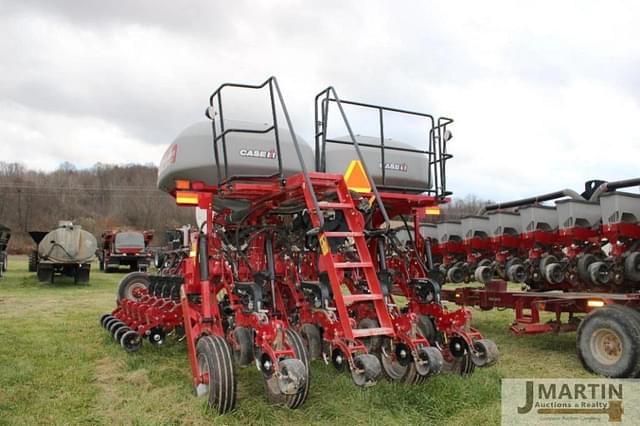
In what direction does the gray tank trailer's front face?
away from the camera

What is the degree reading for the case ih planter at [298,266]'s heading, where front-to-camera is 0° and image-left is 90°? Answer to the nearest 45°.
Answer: approximately 135°

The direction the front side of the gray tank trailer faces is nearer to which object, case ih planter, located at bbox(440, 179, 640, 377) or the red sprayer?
the red sprayer

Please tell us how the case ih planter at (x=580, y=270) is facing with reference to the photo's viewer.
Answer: facing away from the viewer and to the left of the viewer

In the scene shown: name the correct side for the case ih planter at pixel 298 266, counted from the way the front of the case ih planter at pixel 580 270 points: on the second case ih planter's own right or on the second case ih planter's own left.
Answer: on the second case ih planter's own left

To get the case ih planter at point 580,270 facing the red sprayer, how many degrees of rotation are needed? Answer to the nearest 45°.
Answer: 0° — it already faces it

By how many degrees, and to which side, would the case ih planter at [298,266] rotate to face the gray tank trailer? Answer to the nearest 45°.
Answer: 0° — it already faces it
